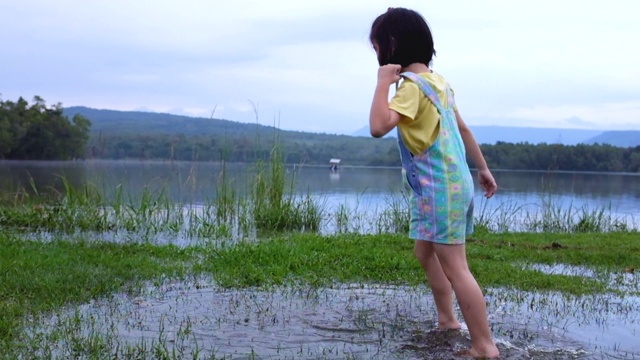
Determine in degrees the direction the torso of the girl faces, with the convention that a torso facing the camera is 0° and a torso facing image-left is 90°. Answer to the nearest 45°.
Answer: approximately 135°

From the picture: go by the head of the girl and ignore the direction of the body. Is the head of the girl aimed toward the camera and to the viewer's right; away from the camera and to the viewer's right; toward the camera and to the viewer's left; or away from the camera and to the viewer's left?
away from the camera and to the viewer's left

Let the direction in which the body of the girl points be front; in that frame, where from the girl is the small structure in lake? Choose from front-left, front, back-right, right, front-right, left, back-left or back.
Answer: front-right
